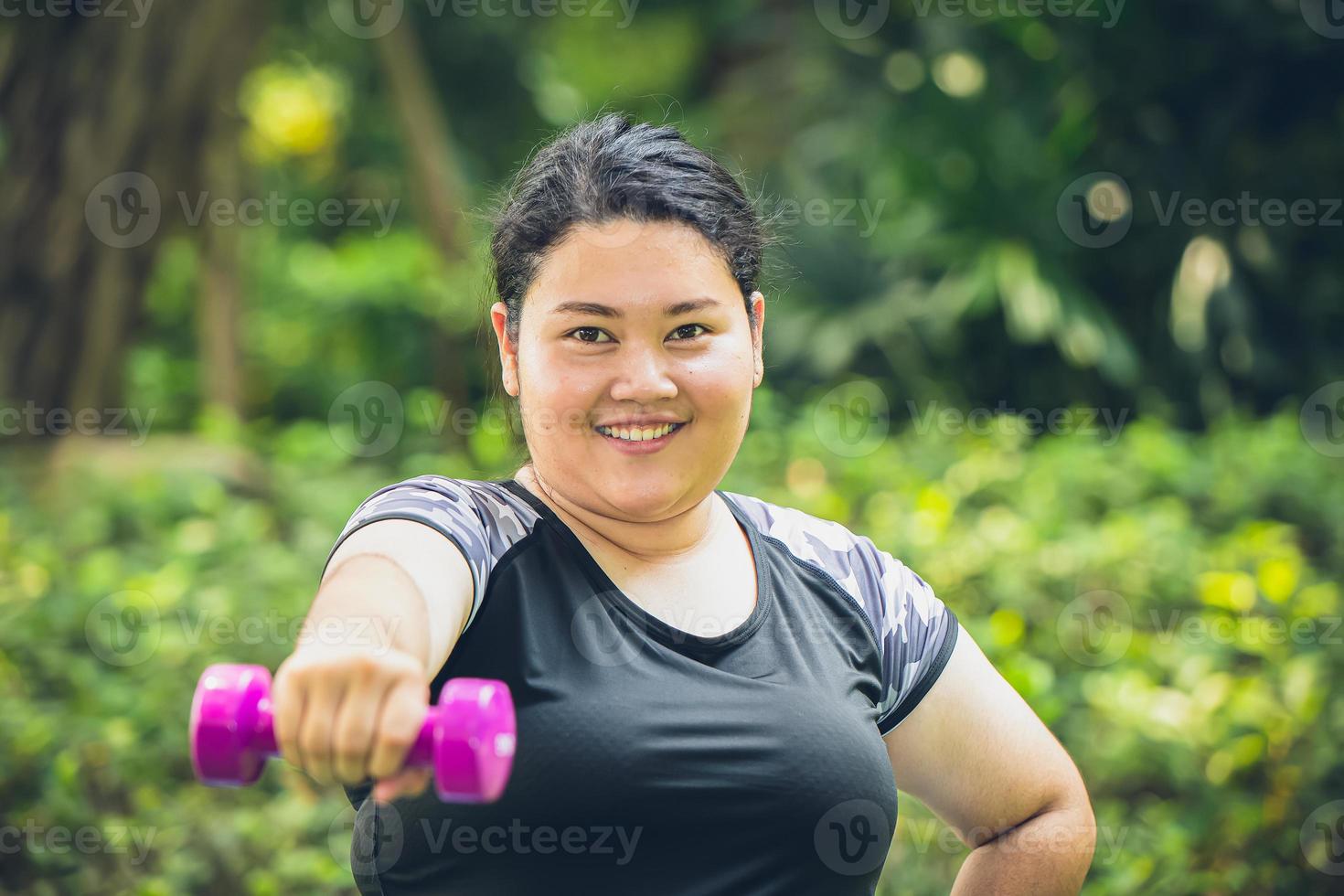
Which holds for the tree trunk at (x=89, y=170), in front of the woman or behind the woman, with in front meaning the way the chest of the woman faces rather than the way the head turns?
behind

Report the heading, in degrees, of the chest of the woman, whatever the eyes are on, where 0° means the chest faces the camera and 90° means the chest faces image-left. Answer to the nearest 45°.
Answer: approximately 0°
